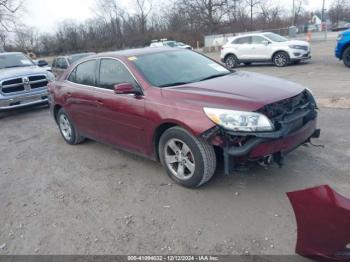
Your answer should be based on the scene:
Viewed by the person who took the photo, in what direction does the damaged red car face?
facing the viewer and to the right of the viewer

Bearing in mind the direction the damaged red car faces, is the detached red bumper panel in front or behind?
in front

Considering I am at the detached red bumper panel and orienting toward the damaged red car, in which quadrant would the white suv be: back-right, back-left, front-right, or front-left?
front-right

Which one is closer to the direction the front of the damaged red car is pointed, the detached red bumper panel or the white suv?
the detached red bumper panel

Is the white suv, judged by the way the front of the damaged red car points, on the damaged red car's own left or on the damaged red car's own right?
on the damaged red car's own left

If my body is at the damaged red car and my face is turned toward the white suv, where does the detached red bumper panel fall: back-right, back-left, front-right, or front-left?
back-right

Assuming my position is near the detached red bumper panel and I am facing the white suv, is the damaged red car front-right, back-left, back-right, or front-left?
front-left
